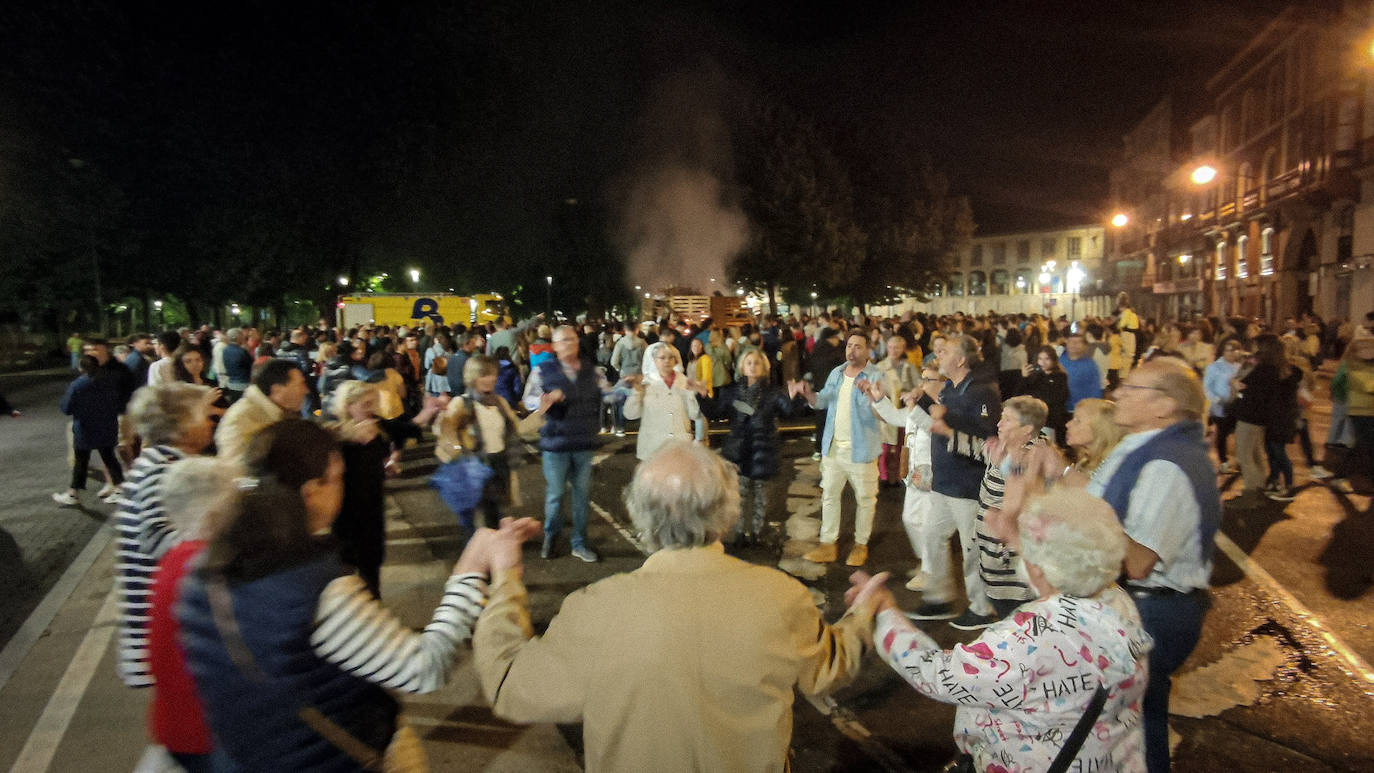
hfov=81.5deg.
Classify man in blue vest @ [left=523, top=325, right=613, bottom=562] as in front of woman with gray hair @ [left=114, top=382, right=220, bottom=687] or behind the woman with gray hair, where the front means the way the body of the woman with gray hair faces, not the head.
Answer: in front

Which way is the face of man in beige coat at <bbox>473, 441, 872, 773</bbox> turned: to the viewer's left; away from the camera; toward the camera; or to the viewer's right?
away from the camera

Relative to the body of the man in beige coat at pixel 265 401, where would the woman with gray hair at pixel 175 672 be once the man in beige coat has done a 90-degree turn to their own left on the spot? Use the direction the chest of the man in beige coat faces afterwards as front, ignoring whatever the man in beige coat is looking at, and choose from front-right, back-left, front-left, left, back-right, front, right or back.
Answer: back

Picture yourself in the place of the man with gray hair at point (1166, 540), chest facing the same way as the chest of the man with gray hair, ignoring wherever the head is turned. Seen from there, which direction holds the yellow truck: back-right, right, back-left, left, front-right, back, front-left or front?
front-right

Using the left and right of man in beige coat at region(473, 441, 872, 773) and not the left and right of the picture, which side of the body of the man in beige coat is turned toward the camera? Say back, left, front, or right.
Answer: back

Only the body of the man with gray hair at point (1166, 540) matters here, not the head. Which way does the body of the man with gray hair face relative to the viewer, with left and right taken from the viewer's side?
facing to the left of the viewer

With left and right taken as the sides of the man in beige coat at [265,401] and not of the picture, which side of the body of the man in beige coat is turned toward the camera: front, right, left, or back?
right

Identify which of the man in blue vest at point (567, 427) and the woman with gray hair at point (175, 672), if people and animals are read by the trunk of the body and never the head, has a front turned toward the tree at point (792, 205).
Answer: the woman with gray hair

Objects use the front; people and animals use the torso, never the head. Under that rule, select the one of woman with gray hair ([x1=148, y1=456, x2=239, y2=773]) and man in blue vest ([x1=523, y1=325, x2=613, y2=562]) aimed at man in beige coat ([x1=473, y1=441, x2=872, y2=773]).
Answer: the man in blue vest

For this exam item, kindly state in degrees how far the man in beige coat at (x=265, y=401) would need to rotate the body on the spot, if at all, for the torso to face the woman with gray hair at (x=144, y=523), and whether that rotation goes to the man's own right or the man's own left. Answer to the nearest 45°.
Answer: approximately 90° to the man's own right

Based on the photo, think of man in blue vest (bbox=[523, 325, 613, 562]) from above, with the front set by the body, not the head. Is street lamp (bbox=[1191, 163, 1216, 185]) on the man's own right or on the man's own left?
on the man's own left

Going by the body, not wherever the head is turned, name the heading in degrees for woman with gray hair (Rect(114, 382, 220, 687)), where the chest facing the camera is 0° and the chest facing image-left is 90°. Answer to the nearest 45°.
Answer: approximately 270°

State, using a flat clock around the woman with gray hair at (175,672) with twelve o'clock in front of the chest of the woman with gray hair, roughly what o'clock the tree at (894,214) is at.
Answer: The tree is roughly at 12 o'clock from the woman with gray hair.
